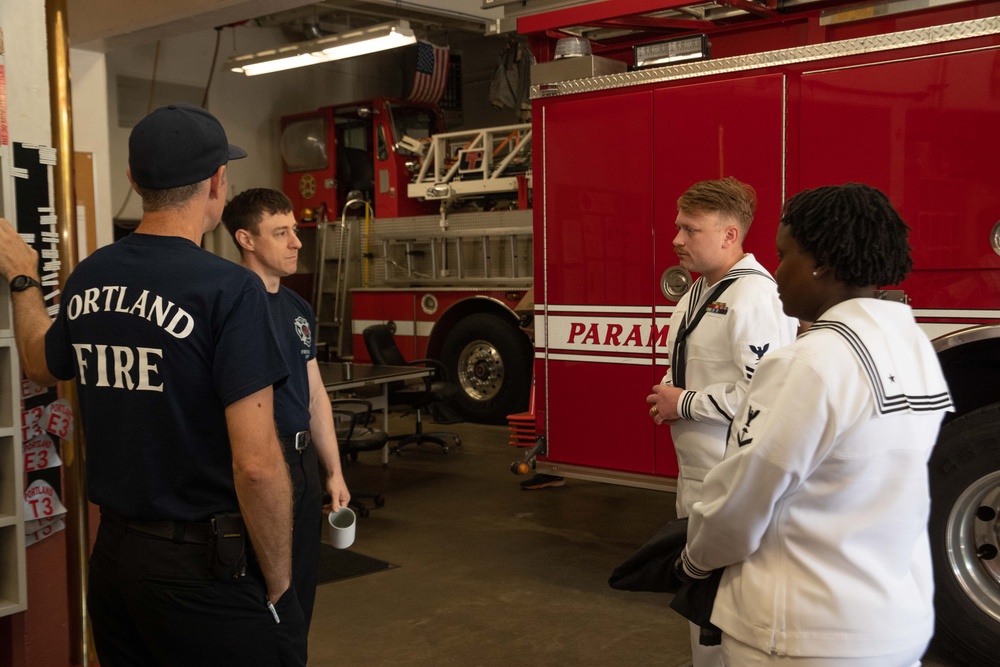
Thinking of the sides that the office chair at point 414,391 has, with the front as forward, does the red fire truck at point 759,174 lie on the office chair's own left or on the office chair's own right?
on the office chair's own right

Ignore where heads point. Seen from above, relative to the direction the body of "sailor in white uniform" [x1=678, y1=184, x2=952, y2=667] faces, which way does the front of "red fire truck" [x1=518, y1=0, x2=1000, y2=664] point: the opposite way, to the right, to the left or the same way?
the opposite way

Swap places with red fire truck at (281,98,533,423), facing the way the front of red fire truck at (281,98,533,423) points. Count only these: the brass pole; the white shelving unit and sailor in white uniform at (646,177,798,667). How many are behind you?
0

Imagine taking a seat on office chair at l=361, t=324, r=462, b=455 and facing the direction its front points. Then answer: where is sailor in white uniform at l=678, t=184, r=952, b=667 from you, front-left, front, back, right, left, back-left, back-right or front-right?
right

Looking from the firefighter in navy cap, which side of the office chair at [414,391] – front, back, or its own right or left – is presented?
right

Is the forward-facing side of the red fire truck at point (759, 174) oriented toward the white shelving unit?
no

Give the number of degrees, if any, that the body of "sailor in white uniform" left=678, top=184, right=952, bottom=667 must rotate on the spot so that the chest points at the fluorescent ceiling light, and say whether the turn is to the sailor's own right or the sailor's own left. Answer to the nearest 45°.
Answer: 0° — they already face it

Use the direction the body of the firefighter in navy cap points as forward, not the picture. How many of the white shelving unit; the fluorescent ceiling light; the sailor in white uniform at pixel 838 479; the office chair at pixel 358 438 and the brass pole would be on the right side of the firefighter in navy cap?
1

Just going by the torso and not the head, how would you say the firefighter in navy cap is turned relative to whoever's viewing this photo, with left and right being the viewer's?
facing away from the viewer and to the right of the viewer

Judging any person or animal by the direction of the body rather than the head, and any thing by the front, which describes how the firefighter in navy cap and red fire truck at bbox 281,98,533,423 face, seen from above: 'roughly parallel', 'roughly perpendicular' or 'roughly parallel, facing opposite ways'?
roughly perpendicular

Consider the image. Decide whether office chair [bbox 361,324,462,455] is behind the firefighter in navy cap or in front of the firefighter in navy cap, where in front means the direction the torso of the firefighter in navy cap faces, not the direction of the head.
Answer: in front

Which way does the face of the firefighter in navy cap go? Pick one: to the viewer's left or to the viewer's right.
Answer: to the viewer's right

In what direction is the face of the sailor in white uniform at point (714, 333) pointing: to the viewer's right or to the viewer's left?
to the viewer's left

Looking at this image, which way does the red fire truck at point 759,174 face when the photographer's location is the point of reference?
facing the viewer and to the right of the viewer
